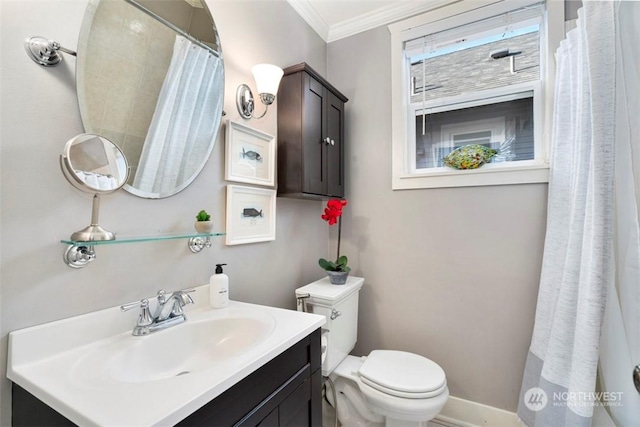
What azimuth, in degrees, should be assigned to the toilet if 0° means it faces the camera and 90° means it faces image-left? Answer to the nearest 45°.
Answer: approximately 315°

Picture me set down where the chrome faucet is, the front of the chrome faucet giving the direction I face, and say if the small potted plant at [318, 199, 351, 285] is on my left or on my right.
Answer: on my left

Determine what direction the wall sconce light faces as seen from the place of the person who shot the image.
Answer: facing the viewer and to the right of the viewer

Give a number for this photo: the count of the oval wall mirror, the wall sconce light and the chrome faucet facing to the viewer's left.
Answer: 0

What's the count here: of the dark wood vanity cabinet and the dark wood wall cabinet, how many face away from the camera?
0

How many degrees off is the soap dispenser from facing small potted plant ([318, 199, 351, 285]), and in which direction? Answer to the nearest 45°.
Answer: approximately 90° to its left

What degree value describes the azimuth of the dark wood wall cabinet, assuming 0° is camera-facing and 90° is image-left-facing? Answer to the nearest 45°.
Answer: approximately 315°

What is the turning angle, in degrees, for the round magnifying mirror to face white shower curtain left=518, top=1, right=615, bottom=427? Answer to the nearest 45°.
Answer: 0° — it already faces it
